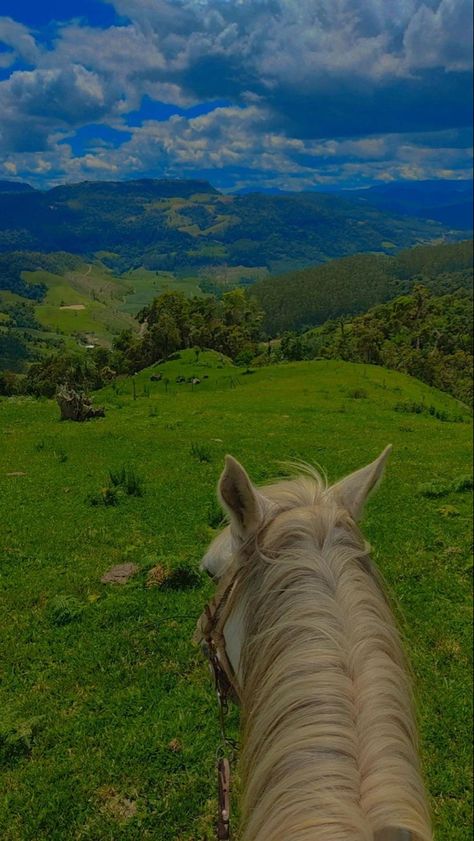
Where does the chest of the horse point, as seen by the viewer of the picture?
away from the camera

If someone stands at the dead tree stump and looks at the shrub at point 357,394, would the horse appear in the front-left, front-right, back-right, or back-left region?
back-right

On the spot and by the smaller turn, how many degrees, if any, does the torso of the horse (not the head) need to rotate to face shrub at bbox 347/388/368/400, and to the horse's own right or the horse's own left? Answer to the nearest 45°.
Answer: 0° — it already faces it

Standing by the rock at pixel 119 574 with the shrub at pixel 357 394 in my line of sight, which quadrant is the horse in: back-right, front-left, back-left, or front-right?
back-right
